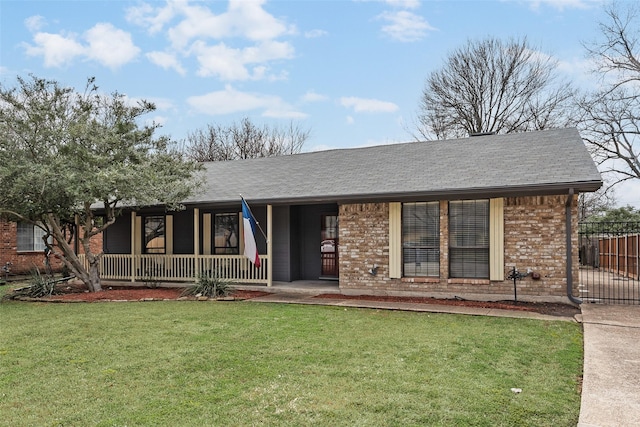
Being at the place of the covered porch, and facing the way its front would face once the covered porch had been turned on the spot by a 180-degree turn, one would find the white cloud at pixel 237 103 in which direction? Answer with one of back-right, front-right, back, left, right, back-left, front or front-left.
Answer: front

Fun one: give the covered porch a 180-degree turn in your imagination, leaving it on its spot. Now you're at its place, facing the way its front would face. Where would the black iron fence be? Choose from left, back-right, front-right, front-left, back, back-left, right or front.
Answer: right

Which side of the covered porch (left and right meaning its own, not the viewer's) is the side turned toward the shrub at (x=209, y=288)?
front

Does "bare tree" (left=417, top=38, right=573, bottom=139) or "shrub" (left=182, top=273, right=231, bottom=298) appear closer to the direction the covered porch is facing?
the shrub

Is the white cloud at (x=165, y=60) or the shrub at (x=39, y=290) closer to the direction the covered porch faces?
the shrub

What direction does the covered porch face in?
toward the camera

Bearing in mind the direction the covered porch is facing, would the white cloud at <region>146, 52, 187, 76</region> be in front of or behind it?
behind

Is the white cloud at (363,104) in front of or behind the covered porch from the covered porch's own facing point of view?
behind
